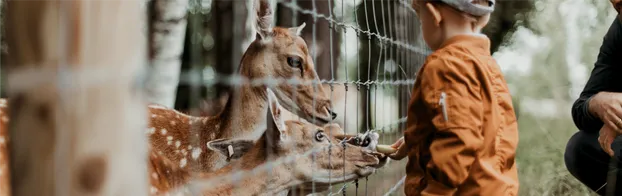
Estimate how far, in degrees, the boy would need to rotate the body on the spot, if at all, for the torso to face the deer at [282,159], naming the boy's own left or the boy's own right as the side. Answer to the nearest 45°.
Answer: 0° — they already face it

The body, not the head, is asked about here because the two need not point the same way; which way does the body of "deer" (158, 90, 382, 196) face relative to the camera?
to the viewer's right

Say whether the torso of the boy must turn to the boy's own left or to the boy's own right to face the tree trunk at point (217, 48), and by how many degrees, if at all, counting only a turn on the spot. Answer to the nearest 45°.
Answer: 0° — they already face it

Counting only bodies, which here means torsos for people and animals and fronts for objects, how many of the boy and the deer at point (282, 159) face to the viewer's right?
1

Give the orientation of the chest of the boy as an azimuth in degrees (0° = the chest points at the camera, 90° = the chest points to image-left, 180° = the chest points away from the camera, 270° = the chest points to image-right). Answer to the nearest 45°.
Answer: approximately 135°

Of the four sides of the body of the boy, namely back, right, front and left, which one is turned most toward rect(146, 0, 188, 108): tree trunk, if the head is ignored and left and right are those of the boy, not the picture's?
front
